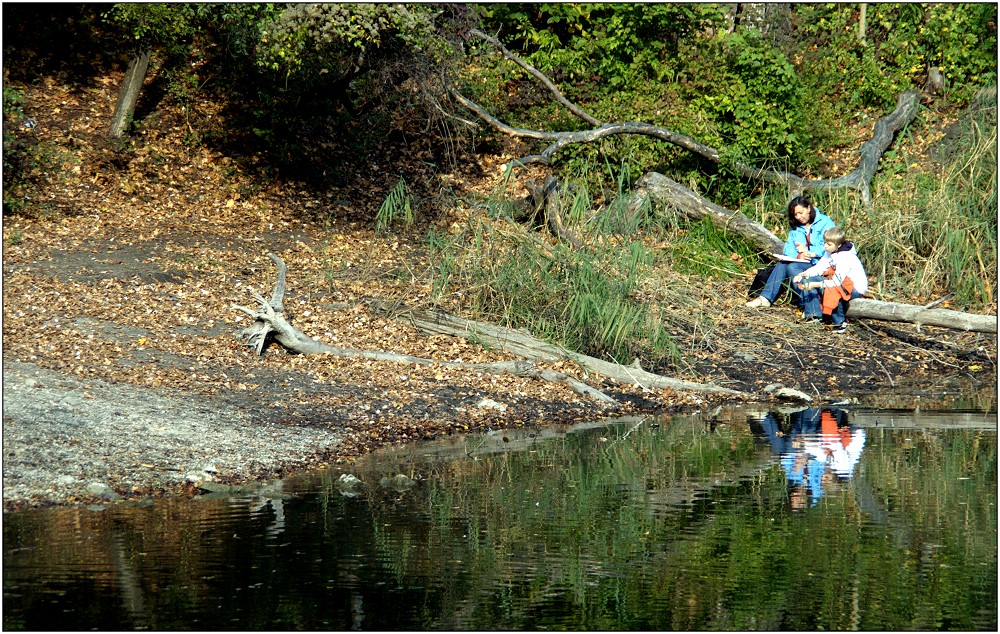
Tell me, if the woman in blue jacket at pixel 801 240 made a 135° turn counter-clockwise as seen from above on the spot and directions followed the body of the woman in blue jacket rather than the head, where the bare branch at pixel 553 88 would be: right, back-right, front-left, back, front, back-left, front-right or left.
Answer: back-left

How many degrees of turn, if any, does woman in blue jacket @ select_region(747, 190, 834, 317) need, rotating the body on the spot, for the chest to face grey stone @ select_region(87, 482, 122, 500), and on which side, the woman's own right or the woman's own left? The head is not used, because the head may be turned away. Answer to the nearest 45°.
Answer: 0° — they already face it

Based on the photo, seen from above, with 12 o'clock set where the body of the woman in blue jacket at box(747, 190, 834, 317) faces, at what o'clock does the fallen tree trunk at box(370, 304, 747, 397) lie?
The fallen tree trunk is roughly at 12 o'clock from the woman in blue jacket.

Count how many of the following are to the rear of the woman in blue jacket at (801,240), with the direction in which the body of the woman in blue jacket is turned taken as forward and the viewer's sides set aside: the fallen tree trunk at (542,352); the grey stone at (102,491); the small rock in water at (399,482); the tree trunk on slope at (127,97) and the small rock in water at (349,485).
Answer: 0

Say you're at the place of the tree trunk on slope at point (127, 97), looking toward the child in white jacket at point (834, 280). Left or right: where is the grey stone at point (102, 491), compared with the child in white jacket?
right

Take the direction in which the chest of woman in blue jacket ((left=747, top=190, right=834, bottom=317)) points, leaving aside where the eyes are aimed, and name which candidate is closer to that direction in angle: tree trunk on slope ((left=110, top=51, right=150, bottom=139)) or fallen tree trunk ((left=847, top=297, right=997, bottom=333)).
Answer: the tree trunk on slope

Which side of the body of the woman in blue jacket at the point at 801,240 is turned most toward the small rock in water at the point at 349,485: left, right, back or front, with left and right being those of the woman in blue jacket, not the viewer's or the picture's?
front

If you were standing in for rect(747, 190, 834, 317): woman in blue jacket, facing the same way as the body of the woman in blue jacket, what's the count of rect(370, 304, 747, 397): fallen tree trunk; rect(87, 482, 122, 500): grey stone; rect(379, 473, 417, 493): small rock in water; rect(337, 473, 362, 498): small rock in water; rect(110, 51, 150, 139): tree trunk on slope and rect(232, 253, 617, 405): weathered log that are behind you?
0

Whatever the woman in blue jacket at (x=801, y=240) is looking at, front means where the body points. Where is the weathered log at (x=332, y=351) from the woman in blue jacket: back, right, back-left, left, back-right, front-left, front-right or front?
front

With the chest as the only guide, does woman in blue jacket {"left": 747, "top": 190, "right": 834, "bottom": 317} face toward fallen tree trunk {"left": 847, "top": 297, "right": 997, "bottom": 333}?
no

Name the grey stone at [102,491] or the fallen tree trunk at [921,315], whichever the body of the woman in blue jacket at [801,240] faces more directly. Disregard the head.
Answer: the grey stone

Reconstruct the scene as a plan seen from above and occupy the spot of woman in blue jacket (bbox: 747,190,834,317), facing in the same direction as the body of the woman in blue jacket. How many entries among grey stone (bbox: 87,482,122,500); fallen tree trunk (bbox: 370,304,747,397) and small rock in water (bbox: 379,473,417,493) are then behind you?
0

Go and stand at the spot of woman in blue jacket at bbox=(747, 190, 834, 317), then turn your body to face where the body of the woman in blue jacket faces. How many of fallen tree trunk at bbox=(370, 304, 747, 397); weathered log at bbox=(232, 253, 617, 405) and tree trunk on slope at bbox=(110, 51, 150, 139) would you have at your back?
0

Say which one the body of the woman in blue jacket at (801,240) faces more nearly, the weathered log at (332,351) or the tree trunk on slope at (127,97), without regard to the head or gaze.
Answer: the weathered log

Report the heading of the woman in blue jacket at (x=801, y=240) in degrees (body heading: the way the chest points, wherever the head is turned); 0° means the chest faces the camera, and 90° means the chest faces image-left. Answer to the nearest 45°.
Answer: approximately 45°

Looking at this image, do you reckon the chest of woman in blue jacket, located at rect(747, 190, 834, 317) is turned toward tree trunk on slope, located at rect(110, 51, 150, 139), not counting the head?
no
